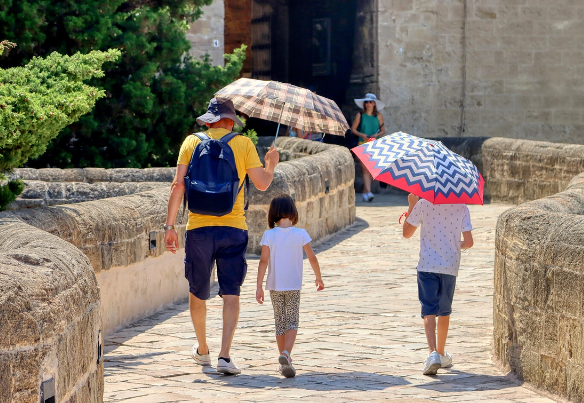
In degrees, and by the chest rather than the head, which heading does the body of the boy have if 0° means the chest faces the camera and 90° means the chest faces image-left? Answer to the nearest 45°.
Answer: approximately 180°

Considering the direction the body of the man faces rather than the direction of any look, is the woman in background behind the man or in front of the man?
in front

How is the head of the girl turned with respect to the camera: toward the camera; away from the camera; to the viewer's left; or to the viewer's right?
away from the camera

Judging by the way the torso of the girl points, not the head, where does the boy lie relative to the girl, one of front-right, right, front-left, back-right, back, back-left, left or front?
right

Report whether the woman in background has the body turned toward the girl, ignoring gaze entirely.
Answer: yes

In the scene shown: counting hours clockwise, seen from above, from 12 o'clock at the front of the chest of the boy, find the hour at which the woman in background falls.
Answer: The woman in background is roughly at 12 o'clock from the boy.

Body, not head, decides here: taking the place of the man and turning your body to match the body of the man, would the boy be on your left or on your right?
on your right

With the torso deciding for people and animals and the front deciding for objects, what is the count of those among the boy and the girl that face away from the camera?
2

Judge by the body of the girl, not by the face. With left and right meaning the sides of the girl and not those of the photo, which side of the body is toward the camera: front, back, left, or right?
back

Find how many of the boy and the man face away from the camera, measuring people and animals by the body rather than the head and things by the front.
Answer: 2

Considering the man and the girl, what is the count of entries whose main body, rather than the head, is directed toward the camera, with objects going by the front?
0

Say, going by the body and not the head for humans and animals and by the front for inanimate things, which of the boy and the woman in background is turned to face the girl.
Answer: the woman in background

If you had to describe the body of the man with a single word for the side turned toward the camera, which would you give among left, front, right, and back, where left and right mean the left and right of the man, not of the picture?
back

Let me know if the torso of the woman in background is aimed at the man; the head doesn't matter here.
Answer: yes
